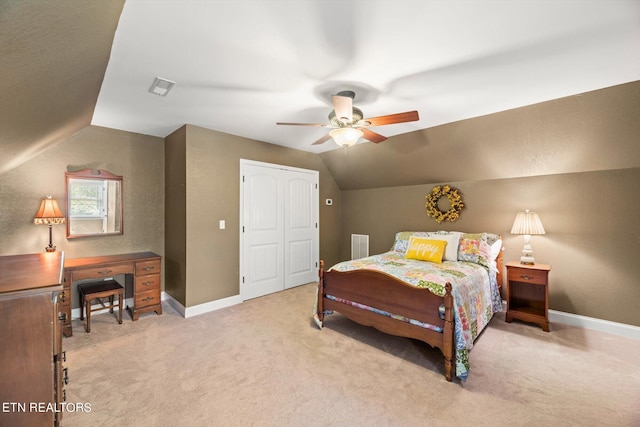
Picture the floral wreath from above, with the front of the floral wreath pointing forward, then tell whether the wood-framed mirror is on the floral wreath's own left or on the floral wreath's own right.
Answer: on the floral wreath's own right

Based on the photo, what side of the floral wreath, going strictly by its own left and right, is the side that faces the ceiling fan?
front

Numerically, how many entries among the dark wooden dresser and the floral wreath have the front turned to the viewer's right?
1

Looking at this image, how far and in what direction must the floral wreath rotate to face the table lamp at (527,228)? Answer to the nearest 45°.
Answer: approximately 45° to its left

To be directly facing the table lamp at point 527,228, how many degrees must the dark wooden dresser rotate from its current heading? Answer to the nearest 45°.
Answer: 0° — it already faces it

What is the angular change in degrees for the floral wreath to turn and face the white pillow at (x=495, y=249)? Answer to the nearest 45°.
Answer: approximately 45° to its left

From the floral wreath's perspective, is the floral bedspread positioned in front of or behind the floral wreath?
in front

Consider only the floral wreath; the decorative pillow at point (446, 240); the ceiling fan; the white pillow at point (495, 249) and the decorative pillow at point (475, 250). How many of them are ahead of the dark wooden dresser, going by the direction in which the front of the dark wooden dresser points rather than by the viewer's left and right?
5

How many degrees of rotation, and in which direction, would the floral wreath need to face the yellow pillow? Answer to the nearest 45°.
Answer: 0° — it already faces it

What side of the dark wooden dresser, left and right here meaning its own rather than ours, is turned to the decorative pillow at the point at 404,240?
front

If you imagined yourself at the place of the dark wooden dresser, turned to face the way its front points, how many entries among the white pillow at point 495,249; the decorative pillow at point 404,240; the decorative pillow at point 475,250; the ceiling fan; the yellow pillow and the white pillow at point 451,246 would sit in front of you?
6

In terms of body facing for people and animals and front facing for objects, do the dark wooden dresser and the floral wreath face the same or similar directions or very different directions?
very different directions

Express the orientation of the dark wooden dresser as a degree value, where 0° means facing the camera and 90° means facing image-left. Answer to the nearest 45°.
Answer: approximately 270°
